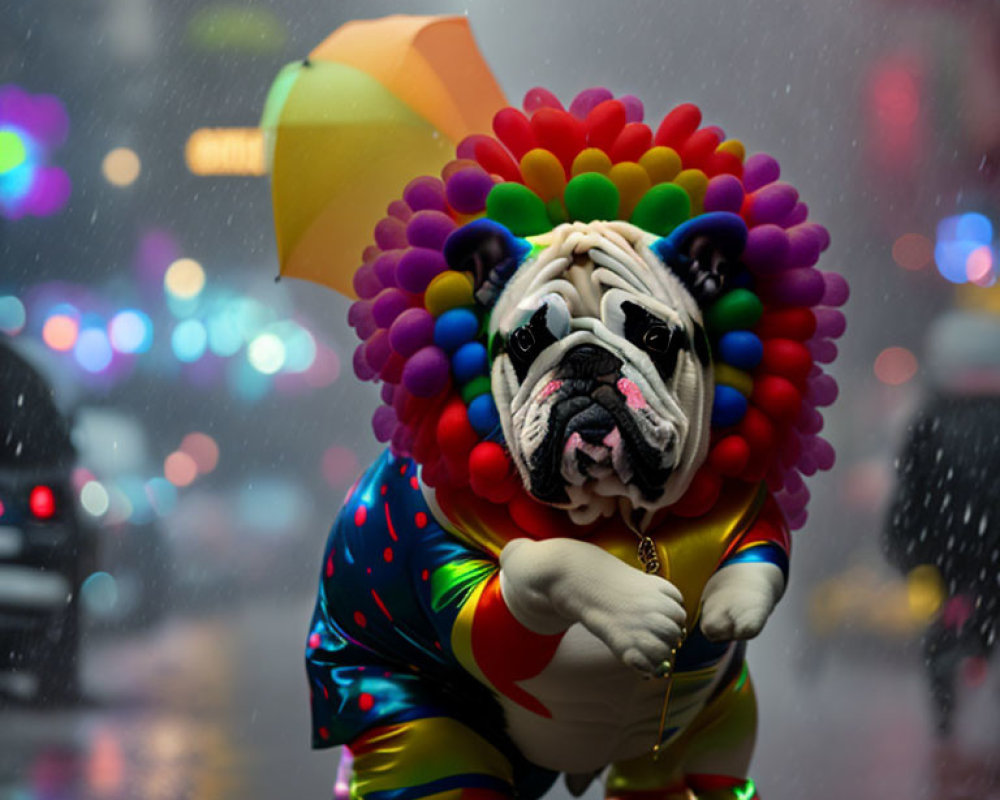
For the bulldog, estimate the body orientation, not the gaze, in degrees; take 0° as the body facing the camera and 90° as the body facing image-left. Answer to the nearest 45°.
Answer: approximately 0°

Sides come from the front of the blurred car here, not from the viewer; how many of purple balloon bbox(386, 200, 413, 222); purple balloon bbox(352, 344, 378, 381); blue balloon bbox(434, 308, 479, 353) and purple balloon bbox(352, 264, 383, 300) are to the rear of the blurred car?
4

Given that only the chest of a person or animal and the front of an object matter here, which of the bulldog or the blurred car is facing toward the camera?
the bulldog

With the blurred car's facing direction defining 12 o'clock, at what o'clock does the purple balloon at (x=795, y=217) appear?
The purple balloon is roughly at 5 o'clock from the blurred car.

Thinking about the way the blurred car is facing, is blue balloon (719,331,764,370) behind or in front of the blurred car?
behind

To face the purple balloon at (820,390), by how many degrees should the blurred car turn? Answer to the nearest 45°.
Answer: approximately 135° to its right

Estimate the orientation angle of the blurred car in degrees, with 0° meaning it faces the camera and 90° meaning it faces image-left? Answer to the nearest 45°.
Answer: approximately 180°

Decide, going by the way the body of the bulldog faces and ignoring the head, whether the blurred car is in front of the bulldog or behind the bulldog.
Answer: behind

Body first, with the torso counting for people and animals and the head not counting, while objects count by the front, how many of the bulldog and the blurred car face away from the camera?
1

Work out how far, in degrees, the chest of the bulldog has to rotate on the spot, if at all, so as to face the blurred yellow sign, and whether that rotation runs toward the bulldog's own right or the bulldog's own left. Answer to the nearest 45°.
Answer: approximately 135° to the bulldog's own right

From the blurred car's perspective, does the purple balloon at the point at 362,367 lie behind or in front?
behind
